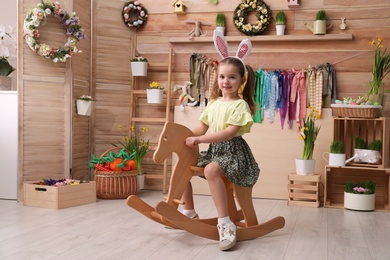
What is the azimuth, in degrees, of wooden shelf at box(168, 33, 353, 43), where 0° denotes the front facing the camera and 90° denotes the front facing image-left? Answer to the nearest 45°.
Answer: approximately 0°

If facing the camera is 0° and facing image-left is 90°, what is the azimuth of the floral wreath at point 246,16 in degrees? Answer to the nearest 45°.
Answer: approximately 0°

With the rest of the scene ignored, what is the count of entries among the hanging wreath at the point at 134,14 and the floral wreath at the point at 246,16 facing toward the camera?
2

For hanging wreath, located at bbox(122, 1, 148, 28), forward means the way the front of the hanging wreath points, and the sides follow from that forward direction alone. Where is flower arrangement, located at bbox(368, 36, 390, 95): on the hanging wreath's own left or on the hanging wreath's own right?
on the hanging wreath's own left

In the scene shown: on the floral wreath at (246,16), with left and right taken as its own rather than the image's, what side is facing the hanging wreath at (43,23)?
right

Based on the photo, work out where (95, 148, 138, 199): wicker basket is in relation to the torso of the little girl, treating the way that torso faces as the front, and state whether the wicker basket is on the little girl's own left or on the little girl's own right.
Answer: on the little girl's own right

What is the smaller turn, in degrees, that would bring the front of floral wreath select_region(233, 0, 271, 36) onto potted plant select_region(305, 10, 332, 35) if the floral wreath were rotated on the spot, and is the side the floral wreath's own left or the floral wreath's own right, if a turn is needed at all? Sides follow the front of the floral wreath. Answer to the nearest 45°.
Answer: approximately 90° to the floral wreath's own left

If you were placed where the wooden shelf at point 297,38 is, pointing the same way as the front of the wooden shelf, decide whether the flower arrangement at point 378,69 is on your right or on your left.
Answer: on your left
